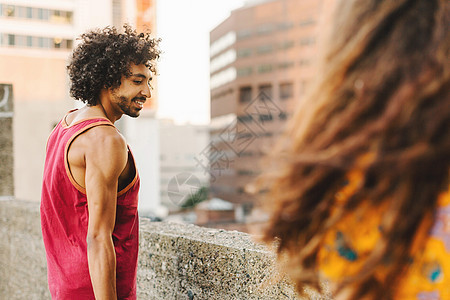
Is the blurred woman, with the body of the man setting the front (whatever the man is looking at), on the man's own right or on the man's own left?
on the man's own right

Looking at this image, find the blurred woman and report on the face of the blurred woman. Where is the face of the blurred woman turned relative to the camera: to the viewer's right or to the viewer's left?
to the viewer's left

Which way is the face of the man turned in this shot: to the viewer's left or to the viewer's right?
to the viewer's right
